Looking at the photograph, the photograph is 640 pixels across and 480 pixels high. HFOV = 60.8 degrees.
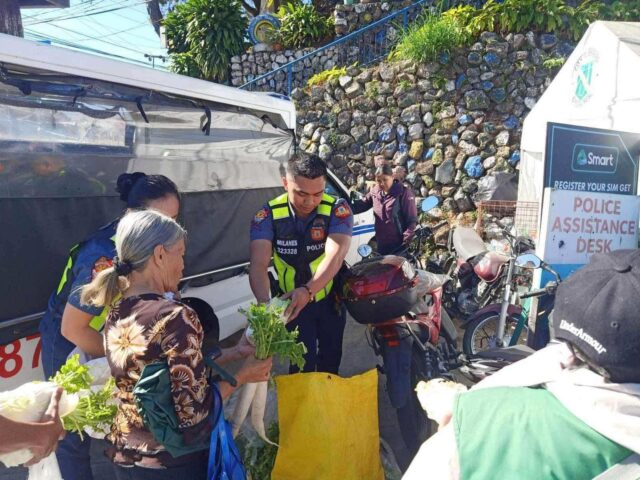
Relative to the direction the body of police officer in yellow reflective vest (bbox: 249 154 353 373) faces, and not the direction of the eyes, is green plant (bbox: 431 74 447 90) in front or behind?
behind

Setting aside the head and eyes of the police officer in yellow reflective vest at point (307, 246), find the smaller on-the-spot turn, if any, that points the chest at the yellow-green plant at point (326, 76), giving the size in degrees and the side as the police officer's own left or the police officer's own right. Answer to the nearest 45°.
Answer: approximately 180°

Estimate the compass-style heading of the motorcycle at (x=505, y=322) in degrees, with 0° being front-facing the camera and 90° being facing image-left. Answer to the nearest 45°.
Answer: approximately 45°

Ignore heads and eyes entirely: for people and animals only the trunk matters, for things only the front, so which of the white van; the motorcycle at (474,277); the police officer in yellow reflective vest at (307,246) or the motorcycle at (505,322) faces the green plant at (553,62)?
the white van

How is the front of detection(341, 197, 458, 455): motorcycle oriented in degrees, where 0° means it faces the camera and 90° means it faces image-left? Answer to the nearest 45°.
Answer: approximately 225°

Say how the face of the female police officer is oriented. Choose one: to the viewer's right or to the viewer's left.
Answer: to the viewer's right

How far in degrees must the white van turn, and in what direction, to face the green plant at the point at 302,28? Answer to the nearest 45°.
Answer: approximately 45° to its left

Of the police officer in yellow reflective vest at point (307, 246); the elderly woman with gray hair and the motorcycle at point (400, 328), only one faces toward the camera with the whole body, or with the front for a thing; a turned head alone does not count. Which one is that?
the police officer in yellow reflective vest

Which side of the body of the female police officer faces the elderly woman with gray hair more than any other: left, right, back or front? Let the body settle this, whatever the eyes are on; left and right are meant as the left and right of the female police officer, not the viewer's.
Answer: right

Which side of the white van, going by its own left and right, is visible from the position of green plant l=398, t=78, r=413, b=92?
front

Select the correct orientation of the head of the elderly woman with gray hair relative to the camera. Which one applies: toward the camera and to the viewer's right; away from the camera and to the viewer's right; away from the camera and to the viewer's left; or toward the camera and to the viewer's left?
away from the camera and to the viewer's right

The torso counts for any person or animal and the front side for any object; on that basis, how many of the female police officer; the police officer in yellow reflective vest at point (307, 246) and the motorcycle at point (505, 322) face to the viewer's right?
1

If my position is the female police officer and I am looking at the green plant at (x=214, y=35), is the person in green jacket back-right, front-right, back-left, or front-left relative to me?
back-right

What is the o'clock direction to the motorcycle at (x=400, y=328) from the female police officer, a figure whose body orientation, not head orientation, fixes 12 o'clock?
The motorcycle is roughly at 12 o'clock from the female police officer.
